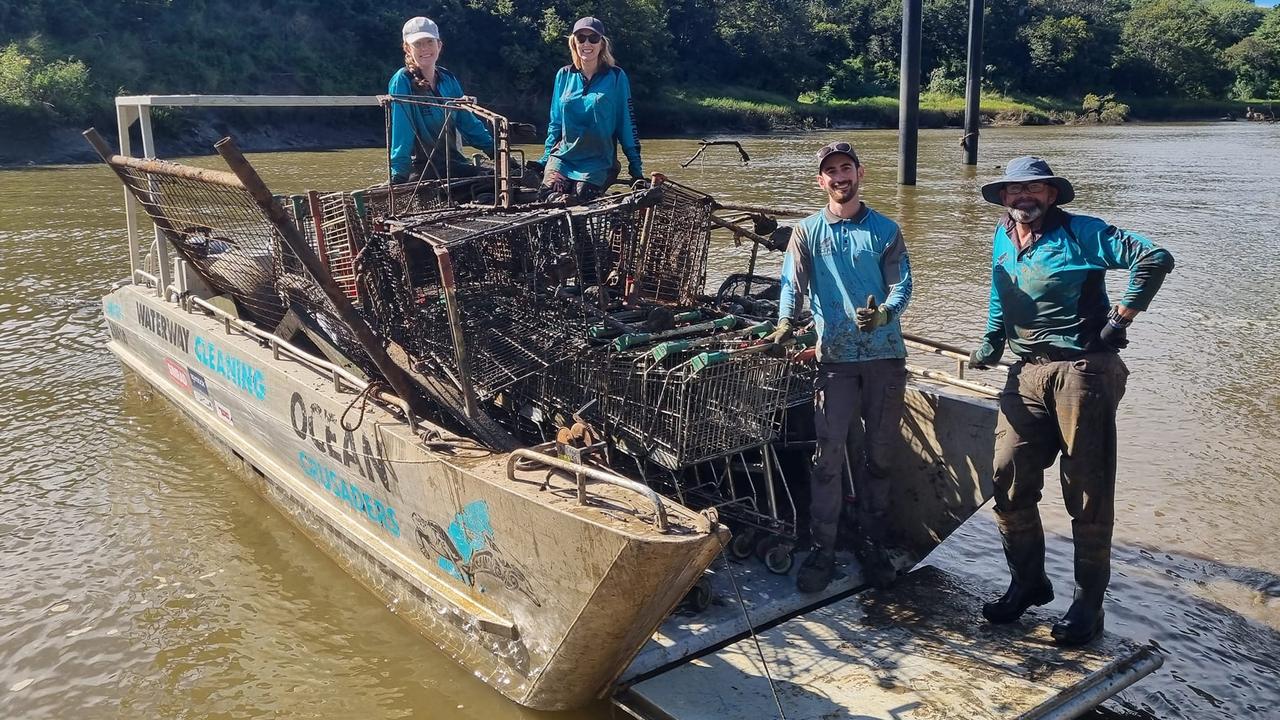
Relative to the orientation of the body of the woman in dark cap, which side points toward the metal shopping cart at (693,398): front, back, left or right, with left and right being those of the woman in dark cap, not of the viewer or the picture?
front

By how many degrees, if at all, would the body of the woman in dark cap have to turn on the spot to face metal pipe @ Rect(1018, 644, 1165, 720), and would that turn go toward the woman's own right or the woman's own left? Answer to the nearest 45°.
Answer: approximately 45° to the woman's own left

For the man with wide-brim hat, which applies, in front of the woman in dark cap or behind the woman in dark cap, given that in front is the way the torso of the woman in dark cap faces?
in front

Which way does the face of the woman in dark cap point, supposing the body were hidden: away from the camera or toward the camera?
toward the camera

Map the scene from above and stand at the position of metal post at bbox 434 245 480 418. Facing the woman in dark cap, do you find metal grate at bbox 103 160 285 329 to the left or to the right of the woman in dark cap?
left

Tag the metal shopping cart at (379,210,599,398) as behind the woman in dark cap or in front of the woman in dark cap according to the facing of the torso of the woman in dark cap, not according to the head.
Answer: in front

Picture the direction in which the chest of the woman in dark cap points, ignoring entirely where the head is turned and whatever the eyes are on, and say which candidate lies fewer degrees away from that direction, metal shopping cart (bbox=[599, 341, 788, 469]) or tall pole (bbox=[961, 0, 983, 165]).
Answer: the metal shopping cart

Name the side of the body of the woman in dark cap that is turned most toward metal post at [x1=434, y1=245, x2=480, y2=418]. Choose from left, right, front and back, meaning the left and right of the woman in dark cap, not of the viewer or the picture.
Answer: front

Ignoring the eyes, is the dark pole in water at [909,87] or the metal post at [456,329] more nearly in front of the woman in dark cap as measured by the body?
the metal post

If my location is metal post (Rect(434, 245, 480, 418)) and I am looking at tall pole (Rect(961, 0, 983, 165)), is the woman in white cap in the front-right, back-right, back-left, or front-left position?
front-left

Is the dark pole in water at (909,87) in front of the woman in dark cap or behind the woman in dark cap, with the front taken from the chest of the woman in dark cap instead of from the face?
behind

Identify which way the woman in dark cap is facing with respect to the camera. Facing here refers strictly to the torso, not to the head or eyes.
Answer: toward the camera

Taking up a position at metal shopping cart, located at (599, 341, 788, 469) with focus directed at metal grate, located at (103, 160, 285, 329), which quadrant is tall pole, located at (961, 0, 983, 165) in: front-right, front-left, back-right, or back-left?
front-right

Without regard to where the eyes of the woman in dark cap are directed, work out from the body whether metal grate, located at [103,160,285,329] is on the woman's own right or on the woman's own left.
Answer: on the woman's own right
